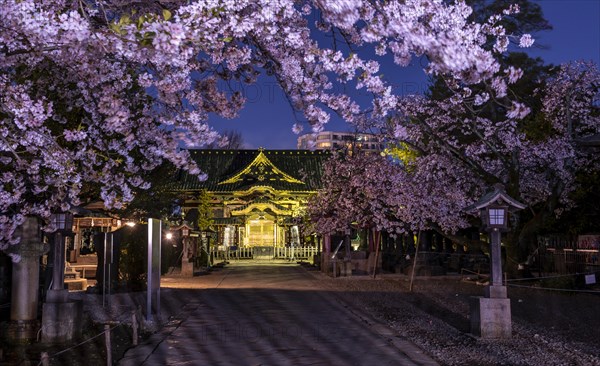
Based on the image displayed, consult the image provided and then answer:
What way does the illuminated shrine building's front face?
toward the camera

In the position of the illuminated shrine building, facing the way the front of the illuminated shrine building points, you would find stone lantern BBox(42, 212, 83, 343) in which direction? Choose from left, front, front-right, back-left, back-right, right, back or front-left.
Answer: front

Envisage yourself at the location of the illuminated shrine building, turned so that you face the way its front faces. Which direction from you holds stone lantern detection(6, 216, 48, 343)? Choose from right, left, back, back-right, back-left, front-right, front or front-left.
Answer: front

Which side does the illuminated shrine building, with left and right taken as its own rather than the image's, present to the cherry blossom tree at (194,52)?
front

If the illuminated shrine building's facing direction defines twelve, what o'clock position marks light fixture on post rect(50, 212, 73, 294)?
The light fixture on post is roughly at 12 o'clock from the illuminated shrine building.

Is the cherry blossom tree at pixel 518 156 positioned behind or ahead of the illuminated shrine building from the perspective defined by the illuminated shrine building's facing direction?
ahead

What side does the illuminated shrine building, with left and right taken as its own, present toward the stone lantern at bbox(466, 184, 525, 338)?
front

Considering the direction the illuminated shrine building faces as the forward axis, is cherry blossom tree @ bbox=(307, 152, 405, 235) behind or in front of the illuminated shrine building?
in front
